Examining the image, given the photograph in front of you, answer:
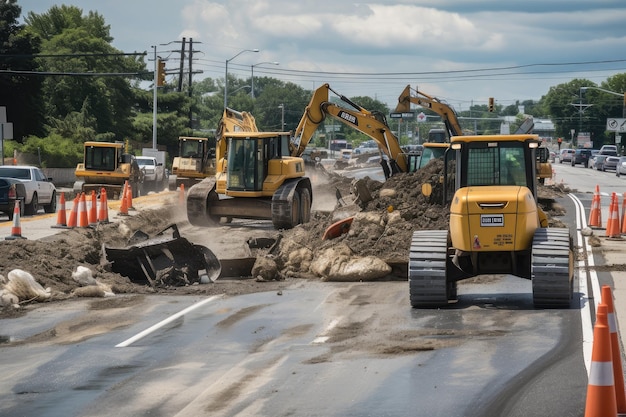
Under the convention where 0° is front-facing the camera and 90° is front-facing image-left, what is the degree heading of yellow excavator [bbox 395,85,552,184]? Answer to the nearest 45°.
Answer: approximately 90°

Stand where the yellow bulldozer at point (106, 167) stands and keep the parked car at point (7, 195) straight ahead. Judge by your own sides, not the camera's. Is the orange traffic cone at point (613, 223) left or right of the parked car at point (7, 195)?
left

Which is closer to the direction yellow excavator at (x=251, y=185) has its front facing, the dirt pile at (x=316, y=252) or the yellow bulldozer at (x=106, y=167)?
the dirt pile
